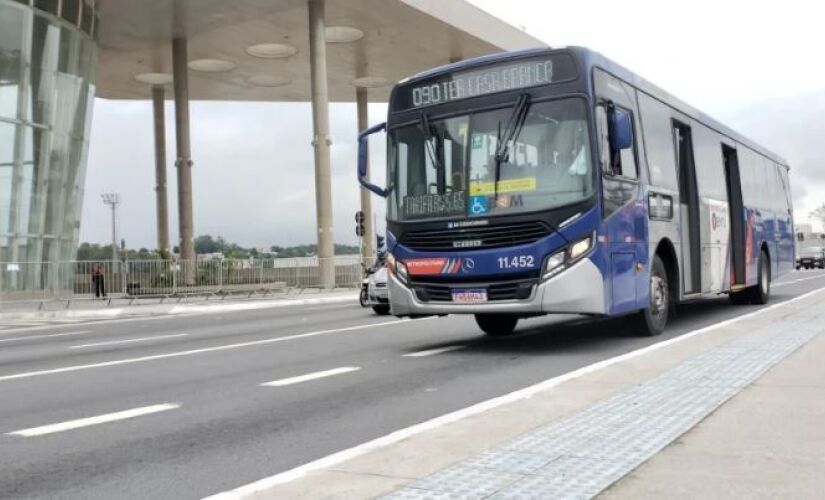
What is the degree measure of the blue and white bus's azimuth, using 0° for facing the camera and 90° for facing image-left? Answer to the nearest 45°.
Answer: approximately 45°

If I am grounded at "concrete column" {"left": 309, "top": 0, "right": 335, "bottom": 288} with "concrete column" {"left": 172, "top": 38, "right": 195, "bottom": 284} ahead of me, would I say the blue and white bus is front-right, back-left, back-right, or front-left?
back-left

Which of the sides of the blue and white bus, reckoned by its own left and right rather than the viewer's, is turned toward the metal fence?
right

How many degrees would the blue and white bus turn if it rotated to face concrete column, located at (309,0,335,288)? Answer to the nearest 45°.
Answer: approximately 90° to its right

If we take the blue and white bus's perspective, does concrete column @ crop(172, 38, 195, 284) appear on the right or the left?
on its right
